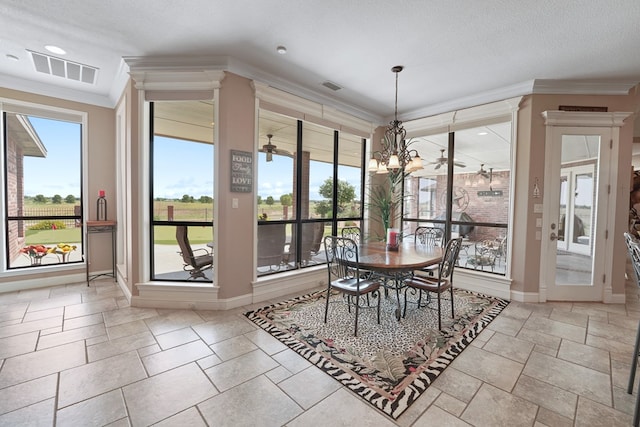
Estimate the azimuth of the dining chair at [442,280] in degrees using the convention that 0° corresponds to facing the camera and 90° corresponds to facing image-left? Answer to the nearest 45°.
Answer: approximately 135°

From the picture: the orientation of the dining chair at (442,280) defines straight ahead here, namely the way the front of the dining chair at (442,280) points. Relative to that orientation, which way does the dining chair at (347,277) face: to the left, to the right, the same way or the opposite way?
to the right

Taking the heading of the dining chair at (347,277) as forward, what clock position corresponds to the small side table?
The small side table is roughly at 8 o'clock from the dining chair.

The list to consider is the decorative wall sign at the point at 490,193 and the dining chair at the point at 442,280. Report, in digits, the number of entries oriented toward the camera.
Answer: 1

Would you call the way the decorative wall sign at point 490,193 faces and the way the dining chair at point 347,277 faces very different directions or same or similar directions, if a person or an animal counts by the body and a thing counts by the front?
very different directions

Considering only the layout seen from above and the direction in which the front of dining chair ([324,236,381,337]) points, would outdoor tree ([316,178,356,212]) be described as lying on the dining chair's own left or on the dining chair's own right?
on the dining chair's own left

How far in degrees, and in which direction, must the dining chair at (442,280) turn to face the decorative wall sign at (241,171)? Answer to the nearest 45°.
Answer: approximately 45° to its left

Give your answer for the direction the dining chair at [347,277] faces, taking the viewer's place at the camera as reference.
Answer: facing away from the viewer and to the right of the viewer
